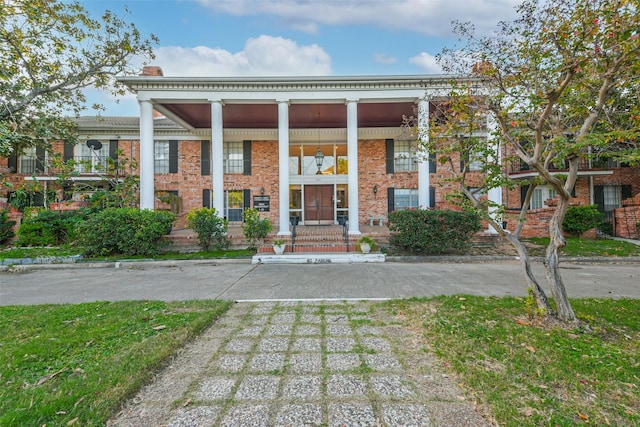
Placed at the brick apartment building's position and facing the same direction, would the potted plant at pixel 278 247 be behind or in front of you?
in front

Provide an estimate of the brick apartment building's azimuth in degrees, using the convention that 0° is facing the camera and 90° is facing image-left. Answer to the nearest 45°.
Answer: approximately 0°

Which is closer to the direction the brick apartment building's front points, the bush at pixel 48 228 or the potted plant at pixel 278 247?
the potted plant

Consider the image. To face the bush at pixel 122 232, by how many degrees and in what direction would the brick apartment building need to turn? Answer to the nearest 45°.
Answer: approximately 45° to its right

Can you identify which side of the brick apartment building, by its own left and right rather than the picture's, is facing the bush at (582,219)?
left

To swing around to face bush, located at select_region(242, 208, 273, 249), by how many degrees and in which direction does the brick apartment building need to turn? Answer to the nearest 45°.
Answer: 0° — it already faces it

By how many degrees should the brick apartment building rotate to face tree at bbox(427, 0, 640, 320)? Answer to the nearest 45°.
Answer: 0° — it already faces it

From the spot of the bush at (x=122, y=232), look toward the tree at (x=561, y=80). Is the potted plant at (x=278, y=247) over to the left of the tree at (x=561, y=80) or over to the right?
left
